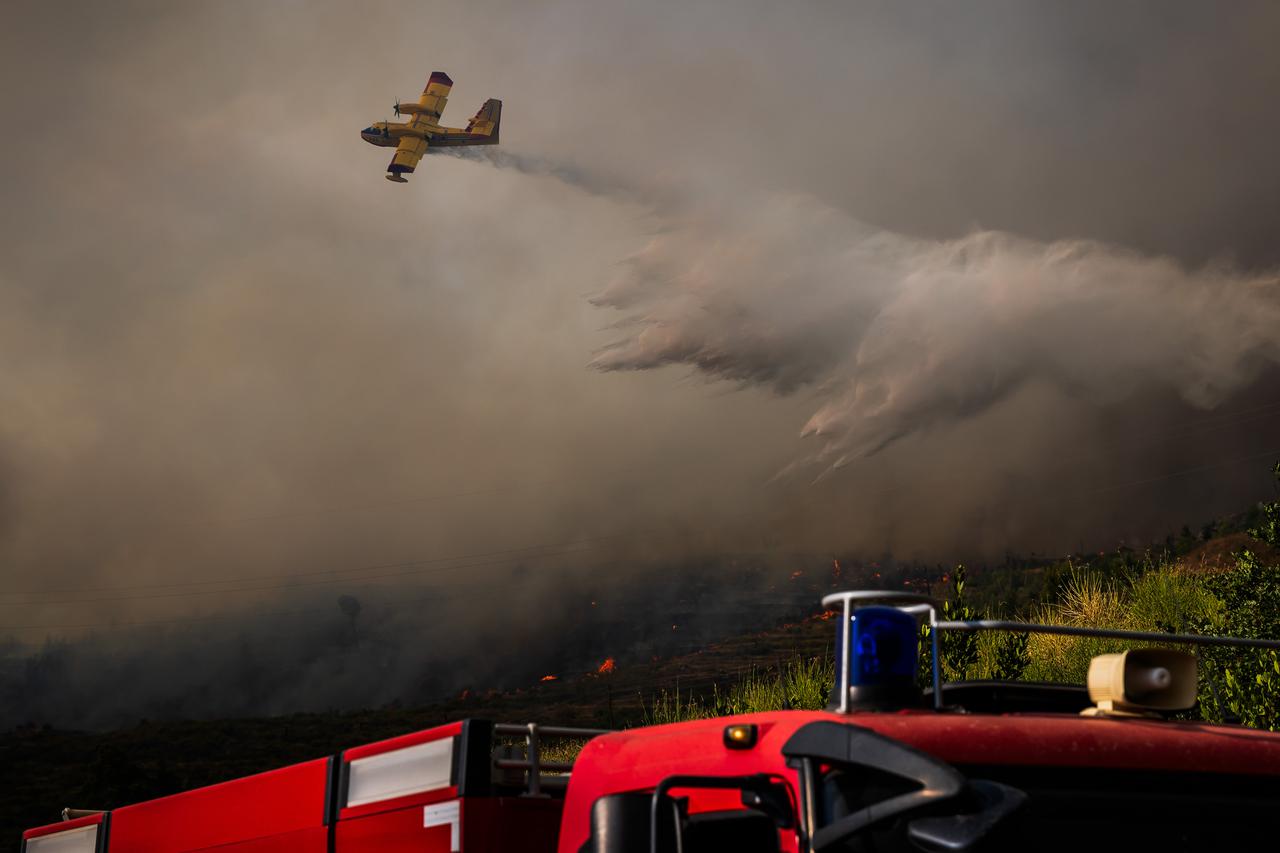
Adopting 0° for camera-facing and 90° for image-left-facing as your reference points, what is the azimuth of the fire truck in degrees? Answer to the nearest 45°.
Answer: approximately 315°

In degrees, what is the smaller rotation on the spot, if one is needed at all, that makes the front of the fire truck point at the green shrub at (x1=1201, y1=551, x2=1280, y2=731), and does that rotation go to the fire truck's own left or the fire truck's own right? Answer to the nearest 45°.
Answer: approximately 90° to the fire truck's own left
